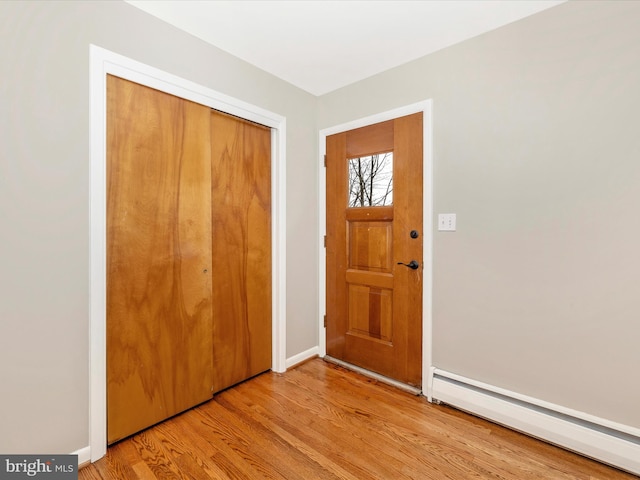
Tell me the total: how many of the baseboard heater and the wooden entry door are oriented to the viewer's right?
0

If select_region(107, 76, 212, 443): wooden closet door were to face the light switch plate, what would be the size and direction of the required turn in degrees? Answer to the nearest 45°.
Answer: approximately 45° to its left

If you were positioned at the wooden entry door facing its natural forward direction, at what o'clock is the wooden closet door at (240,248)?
The wooden closet door is roughly at 1 o'clock from the wooden entry door.

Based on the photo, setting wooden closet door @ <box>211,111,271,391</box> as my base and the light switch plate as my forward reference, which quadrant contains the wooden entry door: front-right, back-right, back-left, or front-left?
front-left

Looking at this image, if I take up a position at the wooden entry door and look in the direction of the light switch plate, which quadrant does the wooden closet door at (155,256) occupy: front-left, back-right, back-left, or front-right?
back-right

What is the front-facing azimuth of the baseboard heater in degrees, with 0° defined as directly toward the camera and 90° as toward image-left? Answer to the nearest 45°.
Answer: approximately 45°

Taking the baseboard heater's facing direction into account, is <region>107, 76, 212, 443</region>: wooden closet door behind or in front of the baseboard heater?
in front

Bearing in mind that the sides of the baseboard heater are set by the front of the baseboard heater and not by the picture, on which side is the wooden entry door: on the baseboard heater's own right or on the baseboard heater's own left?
on the baseboard heater's own right

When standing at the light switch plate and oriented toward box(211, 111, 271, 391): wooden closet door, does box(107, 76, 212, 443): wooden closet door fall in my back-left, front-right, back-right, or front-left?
front-left

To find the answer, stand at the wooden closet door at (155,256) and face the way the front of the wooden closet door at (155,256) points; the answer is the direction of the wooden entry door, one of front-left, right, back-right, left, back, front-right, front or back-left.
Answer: front-left

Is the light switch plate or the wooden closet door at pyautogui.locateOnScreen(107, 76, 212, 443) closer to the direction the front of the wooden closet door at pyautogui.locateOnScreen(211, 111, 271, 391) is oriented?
the light switch plate

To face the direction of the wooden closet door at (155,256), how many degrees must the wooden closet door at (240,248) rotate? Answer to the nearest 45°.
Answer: approximately 90° to its right

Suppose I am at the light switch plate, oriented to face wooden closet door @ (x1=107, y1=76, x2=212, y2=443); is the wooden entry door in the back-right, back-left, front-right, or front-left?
front-right

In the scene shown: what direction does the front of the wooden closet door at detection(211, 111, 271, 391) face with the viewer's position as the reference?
facing the viewer and to the right of the viewer

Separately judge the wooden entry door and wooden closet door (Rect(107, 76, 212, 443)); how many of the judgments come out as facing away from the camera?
0

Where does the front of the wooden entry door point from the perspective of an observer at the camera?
facing the viewer and to the left of the viewer

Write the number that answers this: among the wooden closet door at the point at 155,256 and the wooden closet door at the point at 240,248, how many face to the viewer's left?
0

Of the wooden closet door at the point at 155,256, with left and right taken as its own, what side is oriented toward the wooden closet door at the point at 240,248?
left

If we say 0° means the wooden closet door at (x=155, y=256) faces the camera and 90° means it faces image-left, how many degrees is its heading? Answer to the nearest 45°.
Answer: approximately 315°

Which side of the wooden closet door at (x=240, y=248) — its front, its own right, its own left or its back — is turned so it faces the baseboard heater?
front
